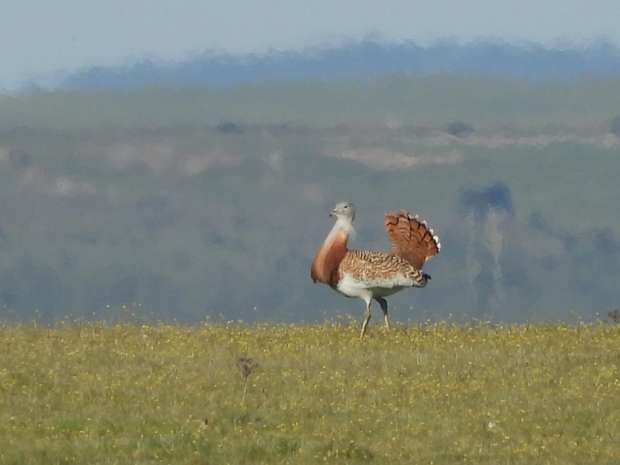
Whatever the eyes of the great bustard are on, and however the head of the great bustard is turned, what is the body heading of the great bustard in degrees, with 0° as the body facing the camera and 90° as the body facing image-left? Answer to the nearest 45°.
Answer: approximately 90°
